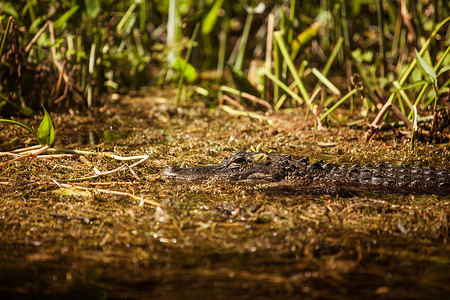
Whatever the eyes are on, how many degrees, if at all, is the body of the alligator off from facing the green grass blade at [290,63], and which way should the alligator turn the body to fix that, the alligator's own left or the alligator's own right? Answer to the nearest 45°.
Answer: approximately 90° to the alligator's own right

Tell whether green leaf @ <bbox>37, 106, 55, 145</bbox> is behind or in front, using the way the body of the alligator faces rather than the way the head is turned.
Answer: in front

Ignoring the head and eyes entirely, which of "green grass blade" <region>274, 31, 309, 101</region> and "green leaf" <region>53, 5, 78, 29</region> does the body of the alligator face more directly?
the green leaf

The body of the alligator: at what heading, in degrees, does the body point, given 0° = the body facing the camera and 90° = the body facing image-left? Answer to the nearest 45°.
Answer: approximately 90°

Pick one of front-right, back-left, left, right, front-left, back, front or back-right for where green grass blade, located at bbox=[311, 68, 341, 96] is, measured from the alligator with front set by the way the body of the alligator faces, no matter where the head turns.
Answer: right

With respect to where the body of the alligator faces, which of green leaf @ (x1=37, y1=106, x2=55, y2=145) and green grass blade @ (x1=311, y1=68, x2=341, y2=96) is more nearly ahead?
the green leaf

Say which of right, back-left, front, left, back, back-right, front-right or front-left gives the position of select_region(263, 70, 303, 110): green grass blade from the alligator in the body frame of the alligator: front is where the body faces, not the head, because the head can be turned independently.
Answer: right

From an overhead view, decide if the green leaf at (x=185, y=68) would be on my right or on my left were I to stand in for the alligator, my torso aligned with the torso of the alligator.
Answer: on my right

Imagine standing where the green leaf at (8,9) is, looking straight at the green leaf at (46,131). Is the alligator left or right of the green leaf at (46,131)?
left

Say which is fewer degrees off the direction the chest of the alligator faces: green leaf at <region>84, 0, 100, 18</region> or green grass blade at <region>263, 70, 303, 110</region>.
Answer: the green leaf
